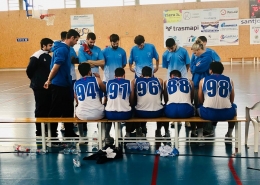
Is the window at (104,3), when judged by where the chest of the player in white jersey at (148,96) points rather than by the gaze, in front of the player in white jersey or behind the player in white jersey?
in front

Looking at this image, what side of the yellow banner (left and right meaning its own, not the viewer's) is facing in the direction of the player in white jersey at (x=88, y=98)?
front

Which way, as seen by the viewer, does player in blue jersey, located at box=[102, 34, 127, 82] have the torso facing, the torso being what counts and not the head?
toward the camera

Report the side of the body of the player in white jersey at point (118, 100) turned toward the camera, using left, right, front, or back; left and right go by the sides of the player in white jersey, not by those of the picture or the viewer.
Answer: back

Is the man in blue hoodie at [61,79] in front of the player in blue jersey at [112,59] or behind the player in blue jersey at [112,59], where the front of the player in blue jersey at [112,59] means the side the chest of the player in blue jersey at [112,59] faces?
in front

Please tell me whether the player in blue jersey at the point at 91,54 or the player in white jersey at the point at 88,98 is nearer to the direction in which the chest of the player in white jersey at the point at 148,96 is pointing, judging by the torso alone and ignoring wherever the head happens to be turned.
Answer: the player in blue jersey

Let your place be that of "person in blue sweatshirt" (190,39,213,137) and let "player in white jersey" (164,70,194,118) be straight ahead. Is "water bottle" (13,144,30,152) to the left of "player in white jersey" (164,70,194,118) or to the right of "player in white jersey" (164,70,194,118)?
right

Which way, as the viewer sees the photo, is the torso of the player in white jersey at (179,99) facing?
away from the camera
